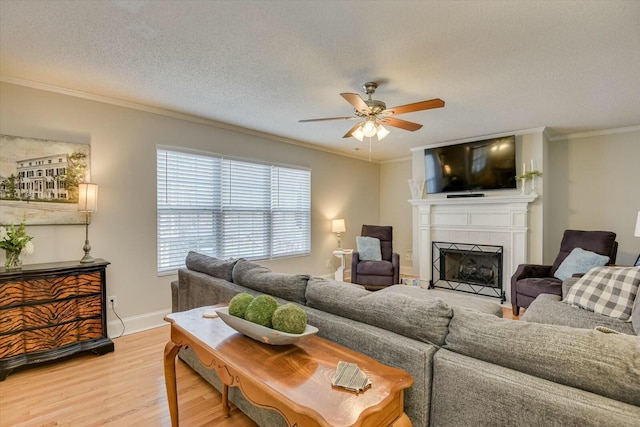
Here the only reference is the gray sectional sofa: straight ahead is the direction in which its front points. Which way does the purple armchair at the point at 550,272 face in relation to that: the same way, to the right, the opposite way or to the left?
the opposite way

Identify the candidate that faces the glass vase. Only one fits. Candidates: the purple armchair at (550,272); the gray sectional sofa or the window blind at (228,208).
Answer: the purple armchair

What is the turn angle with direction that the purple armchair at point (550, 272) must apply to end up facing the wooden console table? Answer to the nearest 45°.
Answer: approximately 45° to its left

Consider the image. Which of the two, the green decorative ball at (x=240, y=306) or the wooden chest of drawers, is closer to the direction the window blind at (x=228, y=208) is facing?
the green decorative ball

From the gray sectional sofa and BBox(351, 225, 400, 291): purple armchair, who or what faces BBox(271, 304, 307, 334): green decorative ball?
the purple armchair

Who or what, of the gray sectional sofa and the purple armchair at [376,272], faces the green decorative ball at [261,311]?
the purple armchair

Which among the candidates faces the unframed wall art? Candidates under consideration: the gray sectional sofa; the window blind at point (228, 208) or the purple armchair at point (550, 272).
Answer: the purple armchair

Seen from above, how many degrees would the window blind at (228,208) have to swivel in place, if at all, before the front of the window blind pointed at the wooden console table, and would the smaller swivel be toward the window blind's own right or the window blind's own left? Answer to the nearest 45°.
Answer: approximately 45° to the window blind's own right

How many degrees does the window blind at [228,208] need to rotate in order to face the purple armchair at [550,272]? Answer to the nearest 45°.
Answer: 0° — it already faces it

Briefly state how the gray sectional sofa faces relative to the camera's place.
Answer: facing away from the viewer and to the right of the viewer

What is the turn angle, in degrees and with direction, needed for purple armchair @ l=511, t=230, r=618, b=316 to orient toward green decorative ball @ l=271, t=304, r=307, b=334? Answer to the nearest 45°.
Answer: approximately 45° to its left

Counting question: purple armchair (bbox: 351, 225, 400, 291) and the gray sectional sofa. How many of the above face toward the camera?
1
